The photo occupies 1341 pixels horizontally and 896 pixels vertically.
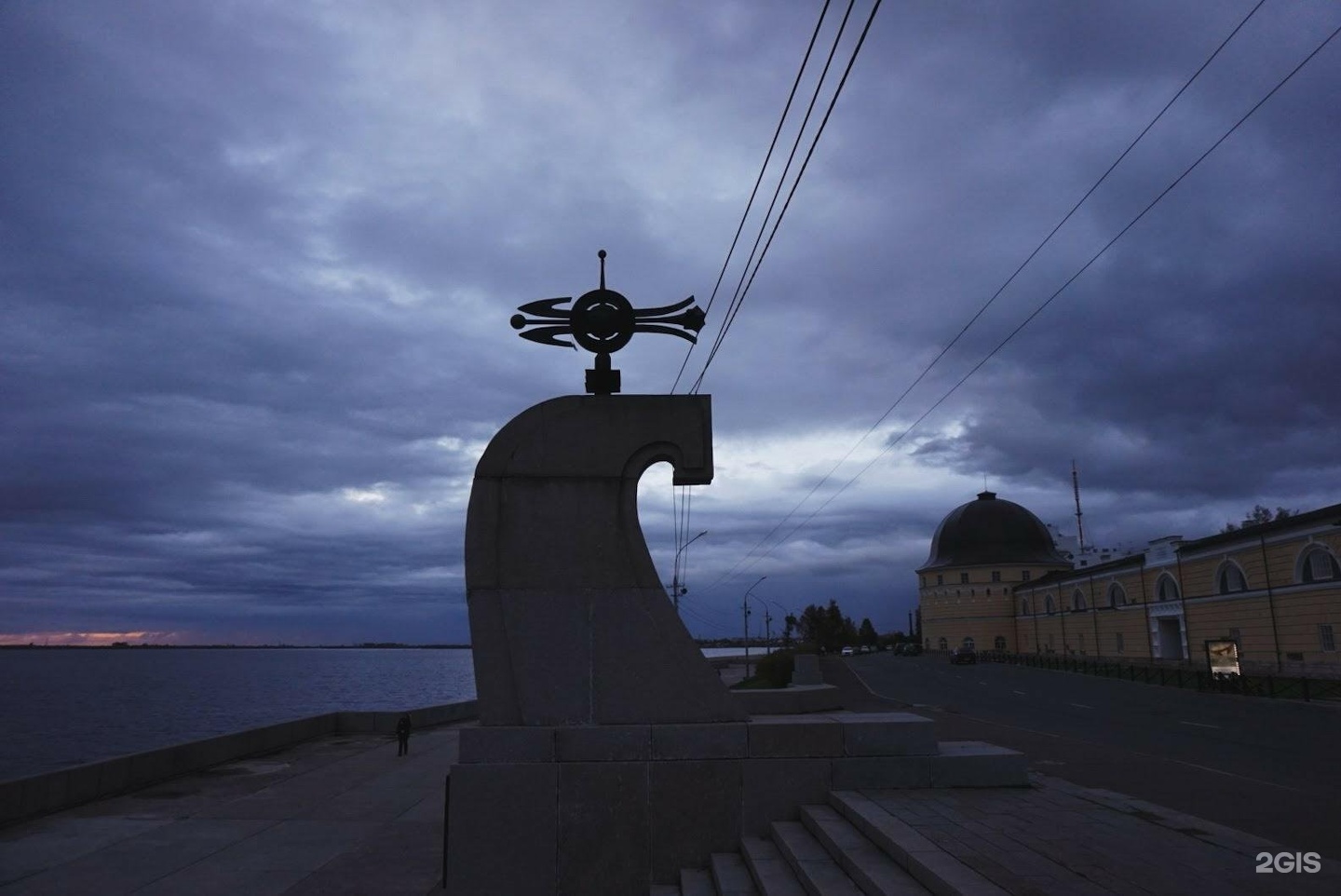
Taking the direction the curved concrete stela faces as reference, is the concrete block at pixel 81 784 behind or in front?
behind

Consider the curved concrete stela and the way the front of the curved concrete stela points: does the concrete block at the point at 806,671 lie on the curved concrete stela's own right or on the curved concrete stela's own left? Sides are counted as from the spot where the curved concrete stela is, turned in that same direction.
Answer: on the curved concrete stela's own left

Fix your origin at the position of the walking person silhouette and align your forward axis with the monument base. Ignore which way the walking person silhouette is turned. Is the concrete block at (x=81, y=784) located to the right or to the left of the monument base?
right

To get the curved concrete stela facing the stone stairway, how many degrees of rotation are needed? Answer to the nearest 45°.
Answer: approximately 45° to its right

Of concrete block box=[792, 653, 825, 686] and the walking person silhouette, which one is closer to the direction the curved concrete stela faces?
the concrete block
